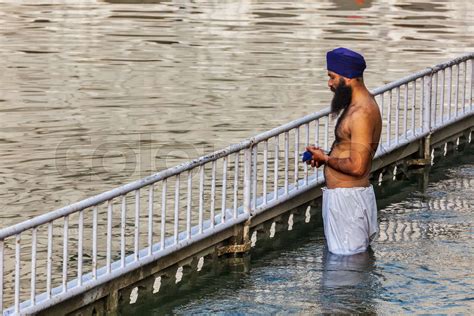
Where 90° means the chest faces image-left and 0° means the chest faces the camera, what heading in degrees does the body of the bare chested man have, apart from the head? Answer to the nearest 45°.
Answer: approximately 90°

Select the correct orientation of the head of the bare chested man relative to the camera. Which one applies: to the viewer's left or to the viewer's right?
to the viewer's left
